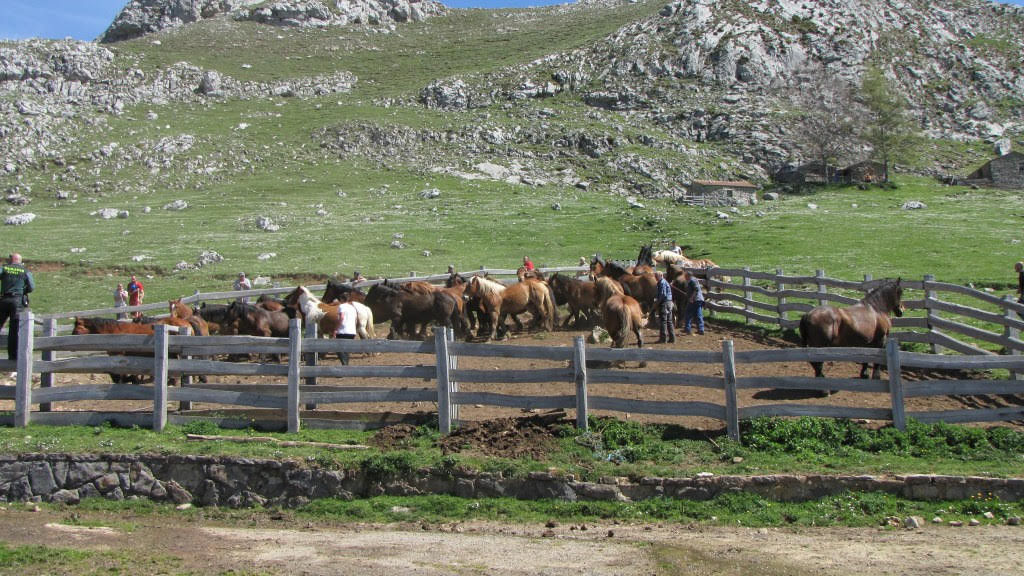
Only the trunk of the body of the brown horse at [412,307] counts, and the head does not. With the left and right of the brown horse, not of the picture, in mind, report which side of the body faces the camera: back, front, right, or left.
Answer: left

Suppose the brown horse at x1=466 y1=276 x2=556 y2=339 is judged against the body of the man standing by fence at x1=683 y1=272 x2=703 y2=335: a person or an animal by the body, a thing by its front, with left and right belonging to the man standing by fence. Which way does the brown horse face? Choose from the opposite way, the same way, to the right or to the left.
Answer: the same way

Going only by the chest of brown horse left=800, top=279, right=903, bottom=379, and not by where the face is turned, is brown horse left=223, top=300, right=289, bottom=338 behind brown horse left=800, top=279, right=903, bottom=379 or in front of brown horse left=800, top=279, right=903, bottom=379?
behind

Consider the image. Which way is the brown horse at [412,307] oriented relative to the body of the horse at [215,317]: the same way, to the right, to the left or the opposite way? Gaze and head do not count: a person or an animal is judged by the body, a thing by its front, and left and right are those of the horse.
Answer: the same way

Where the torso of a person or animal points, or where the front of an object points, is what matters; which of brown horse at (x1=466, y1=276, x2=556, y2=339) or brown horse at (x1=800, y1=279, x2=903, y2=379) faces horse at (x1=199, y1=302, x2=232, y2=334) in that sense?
brown horse at (x1=466, y1=276, x2=556, y2=339)

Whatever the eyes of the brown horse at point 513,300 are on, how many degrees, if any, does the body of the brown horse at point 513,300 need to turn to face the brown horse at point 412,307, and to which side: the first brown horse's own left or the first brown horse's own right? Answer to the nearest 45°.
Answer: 0° — it already faces it

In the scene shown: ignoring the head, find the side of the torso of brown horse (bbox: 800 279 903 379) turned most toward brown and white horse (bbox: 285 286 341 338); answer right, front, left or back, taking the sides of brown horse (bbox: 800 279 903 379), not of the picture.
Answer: back

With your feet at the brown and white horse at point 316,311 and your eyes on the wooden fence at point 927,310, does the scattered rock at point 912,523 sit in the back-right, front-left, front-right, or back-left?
front-right

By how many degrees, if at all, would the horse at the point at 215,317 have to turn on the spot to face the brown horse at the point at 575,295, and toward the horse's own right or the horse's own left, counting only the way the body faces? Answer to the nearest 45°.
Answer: approximately 180°

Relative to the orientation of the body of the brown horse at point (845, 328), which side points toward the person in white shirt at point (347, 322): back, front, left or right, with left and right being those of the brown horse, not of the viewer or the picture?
back

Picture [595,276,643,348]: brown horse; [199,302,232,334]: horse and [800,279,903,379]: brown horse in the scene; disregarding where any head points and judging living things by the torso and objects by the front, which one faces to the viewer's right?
[800,279,903,379]: brown horse

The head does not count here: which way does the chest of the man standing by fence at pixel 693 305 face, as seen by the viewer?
to the viewer's left

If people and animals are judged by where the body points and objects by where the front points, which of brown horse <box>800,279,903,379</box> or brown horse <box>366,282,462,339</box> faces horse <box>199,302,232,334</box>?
brown horse <box>366,282,462,339</box>

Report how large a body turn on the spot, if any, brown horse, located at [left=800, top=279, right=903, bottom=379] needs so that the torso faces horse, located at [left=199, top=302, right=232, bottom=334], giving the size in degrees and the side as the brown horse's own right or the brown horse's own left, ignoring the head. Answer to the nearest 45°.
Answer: approximately 180°

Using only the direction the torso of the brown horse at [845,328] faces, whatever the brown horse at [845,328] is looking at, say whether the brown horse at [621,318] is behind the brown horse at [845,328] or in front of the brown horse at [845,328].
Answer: behind

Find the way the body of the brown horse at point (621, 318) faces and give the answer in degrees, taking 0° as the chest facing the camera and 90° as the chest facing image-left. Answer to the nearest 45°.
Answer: approximately 135°

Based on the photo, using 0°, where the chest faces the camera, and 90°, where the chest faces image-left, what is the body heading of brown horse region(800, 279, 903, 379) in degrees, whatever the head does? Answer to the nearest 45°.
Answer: approximately 270°

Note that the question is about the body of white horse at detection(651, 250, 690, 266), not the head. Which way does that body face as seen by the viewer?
to the viewer's left

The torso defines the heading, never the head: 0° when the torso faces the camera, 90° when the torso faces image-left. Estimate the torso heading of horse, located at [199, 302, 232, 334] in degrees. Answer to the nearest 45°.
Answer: approximately 90°

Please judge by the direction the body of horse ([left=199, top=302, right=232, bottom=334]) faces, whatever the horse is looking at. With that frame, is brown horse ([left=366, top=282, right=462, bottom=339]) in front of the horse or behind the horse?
behind
